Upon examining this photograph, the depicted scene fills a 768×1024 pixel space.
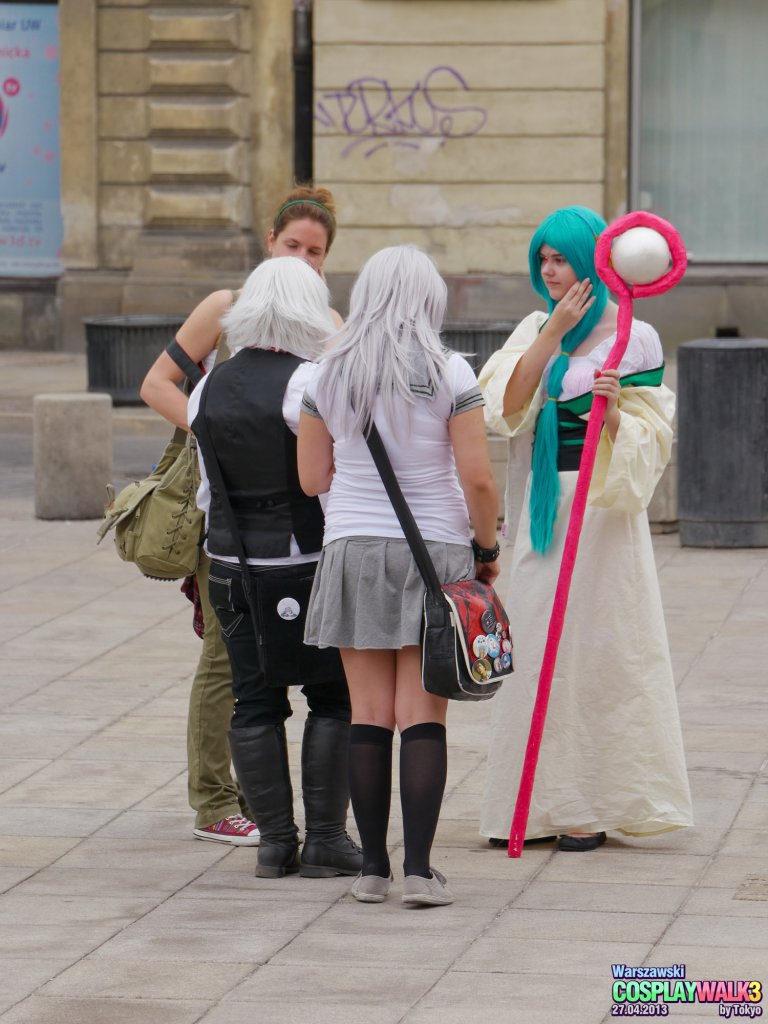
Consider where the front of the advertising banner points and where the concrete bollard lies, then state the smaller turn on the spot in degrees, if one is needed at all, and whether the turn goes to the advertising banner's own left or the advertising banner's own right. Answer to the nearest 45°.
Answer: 0° — it already faces it

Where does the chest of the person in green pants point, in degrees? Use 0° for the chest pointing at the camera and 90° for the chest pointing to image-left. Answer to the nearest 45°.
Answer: approximately 315°

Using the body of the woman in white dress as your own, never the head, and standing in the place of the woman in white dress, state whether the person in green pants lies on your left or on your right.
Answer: on your right

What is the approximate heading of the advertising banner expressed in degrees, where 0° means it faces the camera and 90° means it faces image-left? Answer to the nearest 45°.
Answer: approximately 0°

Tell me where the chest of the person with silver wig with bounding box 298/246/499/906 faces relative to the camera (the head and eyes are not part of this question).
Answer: away from the camera

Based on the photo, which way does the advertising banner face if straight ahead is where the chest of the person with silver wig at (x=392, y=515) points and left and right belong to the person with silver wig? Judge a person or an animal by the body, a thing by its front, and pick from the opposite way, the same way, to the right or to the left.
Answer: the opposite way

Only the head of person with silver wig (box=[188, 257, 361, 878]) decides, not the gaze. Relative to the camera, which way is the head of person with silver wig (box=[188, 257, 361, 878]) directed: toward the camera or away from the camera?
away from the camera
